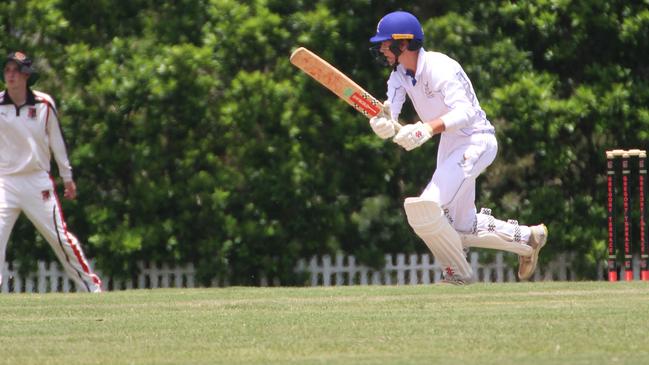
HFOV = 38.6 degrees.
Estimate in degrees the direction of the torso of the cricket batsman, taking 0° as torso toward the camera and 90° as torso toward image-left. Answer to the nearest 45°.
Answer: approximately 90°
